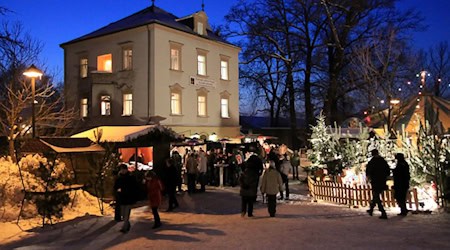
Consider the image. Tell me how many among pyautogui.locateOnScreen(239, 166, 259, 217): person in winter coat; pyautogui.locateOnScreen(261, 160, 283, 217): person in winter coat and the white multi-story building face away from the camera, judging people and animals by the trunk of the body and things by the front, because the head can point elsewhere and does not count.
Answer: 2

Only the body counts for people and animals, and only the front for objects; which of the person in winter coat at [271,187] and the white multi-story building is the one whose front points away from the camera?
the person in winter coat

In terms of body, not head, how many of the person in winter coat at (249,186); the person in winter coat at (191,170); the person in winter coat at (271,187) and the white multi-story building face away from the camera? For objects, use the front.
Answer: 3

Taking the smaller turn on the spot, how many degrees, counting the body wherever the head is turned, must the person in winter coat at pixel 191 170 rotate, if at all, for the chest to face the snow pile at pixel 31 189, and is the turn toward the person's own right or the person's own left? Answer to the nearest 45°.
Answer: approximately 135° to the person's own left

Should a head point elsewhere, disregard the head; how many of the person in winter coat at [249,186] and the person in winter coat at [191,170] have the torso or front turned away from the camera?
2

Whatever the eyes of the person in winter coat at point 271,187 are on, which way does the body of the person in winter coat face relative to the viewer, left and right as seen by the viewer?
facing away from the viewer

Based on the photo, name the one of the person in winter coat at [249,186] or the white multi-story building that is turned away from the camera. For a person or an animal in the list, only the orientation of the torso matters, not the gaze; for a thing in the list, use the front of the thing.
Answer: the person in winter coat

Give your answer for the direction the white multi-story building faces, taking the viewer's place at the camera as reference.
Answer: facing the viewer and to the right of the viewer

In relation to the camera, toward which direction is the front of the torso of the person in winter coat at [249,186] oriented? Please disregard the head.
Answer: away from the camera

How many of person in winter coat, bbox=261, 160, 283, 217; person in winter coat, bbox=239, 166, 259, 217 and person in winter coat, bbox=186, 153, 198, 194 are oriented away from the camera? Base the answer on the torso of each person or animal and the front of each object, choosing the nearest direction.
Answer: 3

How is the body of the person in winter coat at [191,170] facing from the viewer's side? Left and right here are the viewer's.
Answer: facing away from the viewer

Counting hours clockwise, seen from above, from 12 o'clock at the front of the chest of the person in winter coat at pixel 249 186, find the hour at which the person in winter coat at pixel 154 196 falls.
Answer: the person in winter coat at pixel 154 196 is roughly at 8 o'clock from the person in winter coat at pixel 249 186.

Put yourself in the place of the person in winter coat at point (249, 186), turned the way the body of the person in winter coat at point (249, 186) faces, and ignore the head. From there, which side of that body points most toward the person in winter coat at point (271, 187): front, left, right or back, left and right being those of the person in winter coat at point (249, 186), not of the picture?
right
